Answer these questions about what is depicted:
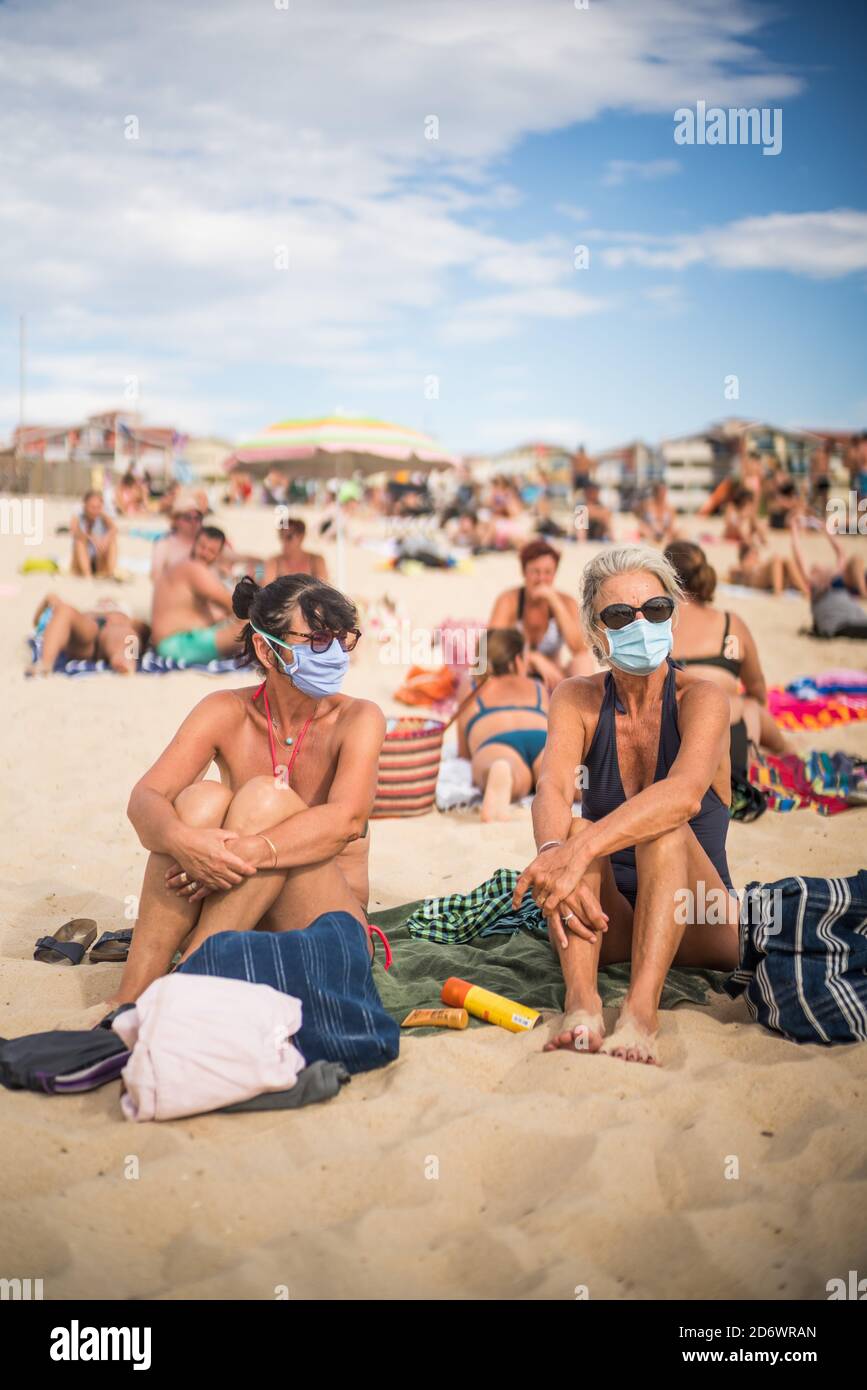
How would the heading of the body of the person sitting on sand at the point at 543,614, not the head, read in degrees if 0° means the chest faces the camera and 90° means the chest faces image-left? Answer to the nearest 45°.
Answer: approximately 0°

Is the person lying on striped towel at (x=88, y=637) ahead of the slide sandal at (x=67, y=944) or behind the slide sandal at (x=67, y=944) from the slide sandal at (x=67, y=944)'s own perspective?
behind

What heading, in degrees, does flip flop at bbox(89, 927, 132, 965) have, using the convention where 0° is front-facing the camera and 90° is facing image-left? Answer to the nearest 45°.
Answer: approximately 45°

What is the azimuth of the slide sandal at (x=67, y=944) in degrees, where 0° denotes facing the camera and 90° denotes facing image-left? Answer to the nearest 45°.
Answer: approximately 45°
